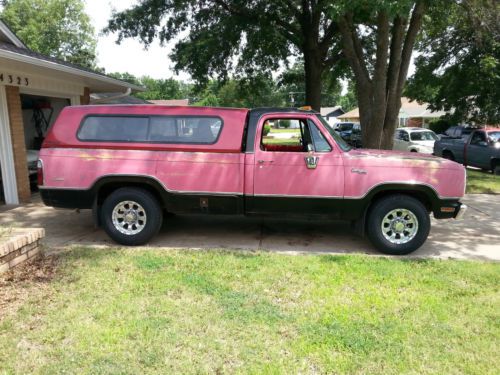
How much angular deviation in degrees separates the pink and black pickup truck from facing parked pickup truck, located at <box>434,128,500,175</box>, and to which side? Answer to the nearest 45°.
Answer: approximately 45° to its left

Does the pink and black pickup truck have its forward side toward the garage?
no

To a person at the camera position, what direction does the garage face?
facing the viewer and to the right of the viewer

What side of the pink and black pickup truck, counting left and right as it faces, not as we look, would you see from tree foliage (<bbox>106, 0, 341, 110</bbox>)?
left

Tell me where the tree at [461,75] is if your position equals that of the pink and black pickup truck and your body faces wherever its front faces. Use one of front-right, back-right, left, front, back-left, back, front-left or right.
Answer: front-left

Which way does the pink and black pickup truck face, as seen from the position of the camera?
facing to the right of the viewer

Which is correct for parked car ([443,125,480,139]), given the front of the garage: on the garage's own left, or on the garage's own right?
on the garage's own left

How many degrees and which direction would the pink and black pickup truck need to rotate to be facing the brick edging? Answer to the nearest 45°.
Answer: approximately 135° to its right

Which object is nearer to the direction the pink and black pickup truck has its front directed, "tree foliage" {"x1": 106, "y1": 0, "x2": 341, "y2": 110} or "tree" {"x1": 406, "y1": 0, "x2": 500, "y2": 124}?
the tree

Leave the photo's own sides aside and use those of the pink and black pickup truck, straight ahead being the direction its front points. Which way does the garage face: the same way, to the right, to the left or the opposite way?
the same way

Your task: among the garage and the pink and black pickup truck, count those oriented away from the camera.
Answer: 0

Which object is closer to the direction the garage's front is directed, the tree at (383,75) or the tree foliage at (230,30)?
the tree

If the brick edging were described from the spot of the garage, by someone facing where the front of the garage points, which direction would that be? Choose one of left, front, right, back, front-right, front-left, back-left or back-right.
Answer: front-right

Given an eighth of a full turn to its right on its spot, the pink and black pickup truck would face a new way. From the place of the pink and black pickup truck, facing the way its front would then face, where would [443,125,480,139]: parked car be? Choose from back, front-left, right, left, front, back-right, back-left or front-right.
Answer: left
